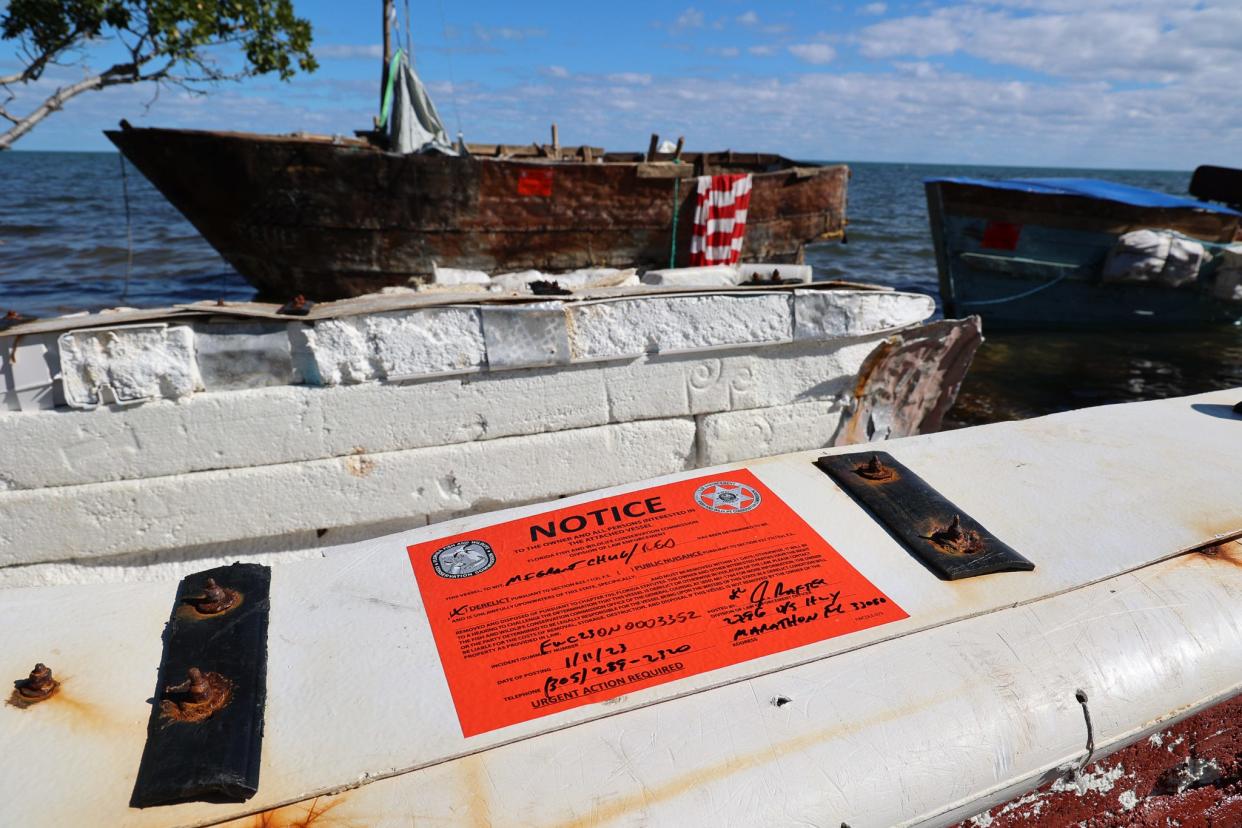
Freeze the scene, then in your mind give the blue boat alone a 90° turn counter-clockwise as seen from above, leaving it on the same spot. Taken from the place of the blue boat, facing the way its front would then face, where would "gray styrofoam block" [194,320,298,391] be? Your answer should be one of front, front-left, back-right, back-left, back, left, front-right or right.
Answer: front

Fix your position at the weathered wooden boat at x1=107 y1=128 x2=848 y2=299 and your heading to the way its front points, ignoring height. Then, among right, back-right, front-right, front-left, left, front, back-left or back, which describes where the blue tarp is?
back

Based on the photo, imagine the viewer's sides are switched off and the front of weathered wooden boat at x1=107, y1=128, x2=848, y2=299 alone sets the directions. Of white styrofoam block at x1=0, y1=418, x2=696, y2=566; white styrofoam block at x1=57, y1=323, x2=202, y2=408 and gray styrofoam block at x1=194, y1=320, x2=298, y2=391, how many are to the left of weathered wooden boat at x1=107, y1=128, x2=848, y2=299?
3

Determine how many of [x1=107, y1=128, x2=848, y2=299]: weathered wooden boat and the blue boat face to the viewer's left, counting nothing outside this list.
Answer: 2

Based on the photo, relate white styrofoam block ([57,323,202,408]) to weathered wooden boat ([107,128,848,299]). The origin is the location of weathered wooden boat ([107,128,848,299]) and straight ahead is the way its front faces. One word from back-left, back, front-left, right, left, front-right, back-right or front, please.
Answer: left

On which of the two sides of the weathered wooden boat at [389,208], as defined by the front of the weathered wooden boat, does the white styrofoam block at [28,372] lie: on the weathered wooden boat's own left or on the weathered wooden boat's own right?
on the weathered wooden boat's own left

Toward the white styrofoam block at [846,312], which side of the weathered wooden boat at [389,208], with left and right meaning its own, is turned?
left

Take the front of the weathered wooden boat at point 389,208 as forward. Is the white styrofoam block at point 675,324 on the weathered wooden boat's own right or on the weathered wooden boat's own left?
on the weathered wooden boat's own left

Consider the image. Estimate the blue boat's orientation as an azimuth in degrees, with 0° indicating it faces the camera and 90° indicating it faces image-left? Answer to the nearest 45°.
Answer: approximately 90°

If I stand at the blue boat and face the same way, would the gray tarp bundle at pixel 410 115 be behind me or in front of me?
in front

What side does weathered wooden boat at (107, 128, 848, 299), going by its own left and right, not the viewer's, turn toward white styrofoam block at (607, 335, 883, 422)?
left

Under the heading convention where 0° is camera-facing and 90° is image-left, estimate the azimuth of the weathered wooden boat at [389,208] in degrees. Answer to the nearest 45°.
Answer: approximately 90°
